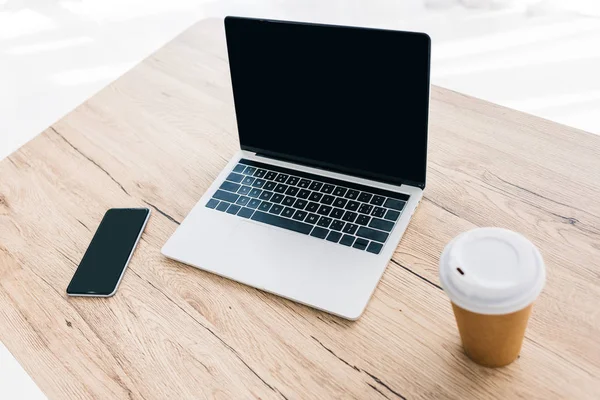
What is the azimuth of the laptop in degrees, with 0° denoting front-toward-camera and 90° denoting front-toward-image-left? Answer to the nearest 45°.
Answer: approximately 45°
